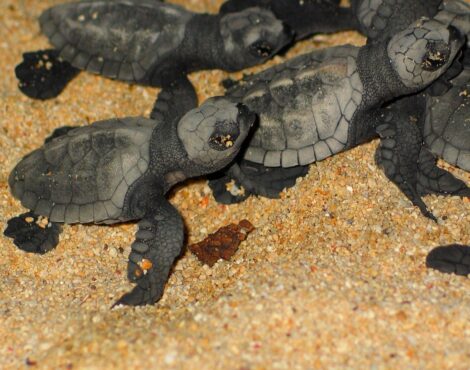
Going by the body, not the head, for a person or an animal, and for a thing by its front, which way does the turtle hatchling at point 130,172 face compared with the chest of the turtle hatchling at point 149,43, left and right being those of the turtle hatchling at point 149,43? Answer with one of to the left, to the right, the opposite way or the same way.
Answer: the same way

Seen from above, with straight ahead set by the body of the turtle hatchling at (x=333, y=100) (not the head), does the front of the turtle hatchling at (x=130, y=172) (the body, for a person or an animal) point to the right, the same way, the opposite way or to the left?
the same way

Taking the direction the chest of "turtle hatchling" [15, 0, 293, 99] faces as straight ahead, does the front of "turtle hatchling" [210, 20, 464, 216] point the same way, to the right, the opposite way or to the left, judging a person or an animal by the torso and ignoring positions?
the same way

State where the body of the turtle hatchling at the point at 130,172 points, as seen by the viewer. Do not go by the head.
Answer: to the viewer's right

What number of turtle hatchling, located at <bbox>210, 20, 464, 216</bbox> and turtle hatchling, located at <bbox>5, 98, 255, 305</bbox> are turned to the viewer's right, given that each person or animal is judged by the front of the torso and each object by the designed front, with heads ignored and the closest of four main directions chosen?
2

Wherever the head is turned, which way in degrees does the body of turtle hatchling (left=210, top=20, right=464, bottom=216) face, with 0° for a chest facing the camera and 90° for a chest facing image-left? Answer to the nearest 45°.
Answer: approximately 270°

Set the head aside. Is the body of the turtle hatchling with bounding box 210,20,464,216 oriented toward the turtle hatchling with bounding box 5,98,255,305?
no

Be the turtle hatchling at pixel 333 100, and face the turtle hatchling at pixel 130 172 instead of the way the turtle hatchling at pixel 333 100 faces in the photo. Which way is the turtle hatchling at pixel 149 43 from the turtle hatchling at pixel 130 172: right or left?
right

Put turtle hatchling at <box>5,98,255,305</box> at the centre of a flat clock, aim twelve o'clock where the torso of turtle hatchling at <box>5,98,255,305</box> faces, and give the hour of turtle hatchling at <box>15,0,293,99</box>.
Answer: turtle hatchling at <box>15,0,293,99</box> is roughly at 9 o'clock from turtle hatchling at <box>5,98,255,305</box>.

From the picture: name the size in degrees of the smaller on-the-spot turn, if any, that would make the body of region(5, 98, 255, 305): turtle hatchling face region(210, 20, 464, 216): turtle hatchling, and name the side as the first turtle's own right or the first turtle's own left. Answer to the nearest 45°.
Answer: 0° — it already faces it

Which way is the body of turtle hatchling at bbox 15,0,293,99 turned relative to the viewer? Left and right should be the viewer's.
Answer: facing to the right of the viewer

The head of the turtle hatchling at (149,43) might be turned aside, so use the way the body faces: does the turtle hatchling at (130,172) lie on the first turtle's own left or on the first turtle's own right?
on the first turtle's own right
